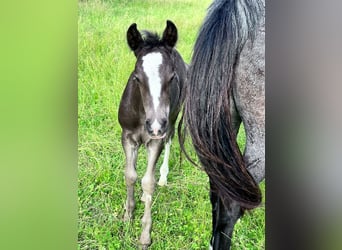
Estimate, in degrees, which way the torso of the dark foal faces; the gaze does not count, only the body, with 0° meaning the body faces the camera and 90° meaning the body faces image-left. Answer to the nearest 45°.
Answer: approximately 0°
